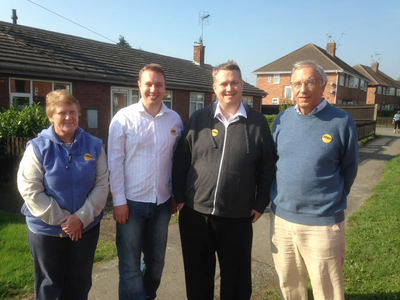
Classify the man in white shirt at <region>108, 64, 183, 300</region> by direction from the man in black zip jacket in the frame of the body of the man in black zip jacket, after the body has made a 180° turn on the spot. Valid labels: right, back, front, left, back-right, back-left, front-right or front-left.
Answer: left

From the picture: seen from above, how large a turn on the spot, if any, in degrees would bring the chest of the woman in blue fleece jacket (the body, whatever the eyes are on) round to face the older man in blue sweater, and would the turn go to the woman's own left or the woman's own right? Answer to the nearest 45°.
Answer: approximately 90° to the woman's own left

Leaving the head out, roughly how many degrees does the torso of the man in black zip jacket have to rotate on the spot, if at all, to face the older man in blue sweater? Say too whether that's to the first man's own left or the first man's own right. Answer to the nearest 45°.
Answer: approximately 90° to the first man's own left

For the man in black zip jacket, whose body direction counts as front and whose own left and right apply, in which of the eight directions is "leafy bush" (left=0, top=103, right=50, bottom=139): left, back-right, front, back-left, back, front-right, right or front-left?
back-right

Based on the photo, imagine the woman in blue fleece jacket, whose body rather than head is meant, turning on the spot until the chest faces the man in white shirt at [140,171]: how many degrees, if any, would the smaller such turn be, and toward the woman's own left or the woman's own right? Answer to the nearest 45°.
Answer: approximately 90° to the woman's own left

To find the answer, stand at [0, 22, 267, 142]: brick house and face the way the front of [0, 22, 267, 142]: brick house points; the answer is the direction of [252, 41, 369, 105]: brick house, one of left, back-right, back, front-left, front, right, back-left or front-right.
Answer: left

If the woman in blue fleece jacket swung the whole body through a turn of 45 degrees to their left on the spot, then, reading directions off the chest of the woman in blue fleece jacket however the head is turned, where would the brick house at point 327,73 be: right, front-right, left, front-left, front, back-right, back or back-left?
left

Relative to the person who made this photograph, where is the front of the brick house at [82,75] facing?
facing the viewer and to the right of the viewer

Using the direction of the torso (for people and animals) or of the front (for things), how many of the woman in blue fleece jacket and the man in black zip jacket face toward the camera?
2

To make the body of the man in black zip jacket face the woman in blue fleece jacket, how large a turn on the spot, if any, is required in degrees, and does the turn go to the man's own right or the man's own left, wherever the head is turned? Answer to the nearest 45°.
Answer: approximately 90° to the man's own right

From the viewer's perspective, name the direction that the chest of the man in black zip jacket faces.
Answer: toward the camera

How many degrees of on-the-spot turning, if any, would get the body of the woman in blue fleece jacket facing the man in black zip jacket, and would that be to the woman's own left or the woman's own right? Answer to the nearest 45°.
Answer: approximately 90° to the woman's own left
